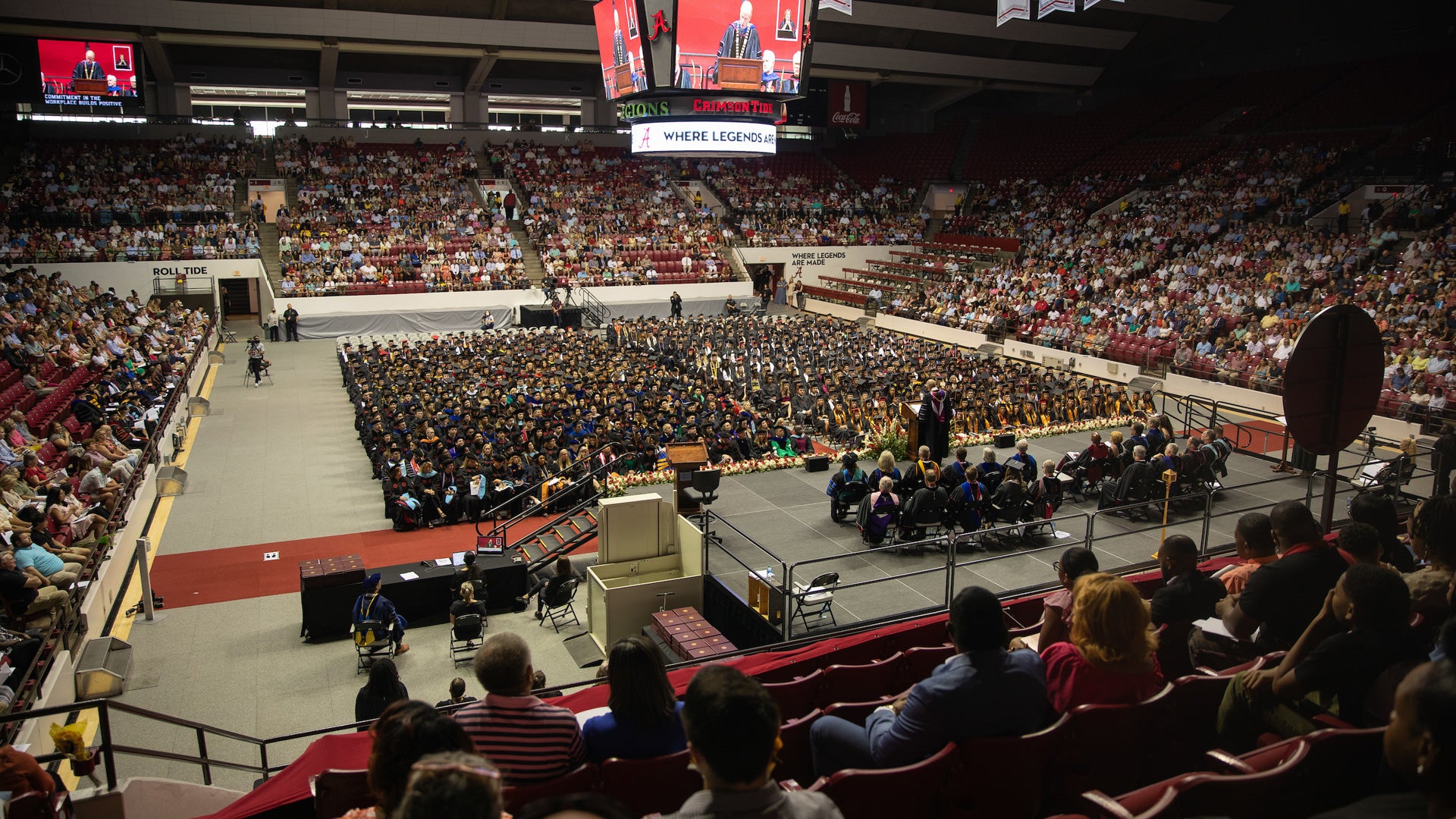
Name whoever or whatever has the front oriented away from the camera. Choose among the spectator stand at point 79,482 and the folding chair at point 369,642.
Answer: the folding chair

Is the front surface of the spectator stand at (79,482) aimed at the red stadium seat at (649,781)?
no

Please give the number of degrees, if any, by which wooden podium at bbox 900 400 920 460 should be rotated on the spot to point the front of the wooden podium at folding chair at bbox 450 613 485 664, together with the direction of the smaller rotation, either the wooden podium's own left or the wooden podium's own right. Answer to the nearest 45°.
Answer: approximately 90° to the wooden podium's own left

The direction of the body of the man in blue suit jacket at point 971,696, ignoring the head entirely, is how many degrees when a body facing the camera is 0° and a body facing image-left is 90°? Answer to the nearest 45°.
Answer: approximately 135°

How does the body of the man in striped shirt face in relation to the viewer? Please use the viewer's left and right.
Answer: facing away from the viewer

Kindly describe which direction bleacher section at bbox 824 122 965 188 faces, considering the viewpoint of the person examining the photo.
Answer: facing the viewer and to the left of the viewer

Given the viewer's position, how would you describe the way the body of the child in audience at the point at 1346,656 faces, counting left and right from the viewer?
facing to the left of the viewer

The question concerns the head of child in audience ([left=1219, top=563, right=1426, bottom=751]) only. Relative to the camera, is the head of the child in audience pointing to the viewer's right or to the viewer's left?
to the viewer's left

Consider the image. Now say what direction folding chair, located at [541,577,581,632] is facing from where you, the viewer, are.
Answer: facing away from the viewer and to the left of the viewer

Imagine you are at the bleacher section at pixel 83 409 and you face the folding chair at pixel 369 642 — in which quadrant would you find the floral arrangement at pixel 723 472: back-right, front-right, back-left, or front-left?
front-left

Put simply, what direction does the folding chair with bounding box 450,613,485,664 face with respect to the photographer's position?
facing away from the viewer

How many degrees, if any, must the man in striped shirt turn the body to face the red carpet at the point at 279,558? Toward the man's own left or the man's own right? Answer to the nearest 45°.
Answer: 0° — they already face it

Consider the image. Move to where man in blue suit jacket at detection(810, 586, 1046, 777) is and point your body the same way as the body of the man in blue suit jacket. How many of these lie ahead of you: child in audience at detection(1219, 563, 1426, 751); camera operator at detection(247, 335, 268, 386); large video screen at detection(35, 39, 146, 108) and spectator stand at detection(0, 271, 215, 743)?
3

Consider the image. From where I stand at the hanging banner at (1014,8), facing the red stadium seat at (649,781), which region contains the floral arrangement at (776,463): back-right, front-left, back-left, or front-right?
front-right

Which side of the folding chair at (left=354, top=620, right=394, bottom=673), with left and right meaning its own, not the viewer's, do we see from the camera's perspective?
back

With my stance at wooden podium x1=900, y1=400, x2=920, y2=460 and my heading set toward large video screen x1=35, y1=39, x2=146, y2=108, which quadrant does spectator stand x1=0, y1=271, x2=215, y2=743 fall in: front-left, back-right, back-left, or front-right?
front-left

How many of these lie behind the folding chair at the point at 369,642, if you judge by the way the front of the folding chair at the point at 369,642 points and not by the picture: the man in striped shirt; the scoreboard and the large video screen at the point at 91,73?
1
